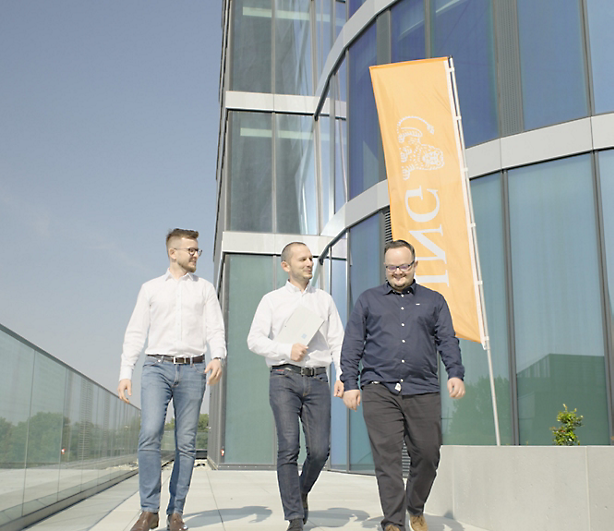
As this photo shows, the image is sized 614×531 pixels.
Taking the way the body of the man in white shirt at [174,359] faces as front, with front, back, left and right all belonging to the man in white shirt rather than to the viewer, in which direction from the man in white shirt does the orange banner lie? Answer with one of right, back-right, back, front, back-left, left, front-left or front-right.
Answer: back-left

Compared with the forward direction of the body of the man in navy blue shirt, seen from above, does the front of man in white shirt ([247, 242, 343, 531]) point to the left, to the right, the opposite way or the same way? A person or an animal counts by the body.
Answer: the same way

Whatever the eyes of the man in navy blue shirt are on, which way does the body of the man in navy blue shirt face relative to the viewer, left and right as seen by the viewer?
facing the viewer

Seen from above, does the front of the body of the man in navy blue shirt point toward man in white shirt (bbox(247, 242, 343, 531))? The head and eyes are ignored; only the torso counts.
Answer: no

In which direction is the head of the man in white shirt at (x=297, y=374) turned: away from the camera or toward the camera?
toward the camera

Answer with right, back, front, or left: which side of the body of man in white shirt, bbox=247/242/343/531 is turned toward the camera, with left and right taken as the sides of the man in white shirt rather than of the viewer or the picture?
front

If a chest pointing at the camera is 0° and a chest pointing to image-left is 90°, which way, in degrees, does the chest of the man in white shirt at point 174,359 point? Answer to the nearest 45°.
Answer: approximately 0°

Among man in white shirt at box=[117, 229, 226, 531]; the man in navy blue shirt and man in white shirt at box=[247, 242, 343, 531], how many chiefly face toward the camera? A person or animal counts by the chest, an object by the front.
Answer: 3

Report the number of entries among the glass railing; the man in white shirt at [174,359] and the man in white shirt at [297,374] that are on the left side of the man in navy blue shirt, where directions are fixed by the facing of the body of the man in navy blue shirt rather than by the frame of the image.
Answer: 0

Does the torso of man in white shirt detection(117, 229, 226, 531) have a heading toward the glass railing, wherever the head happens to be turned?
no

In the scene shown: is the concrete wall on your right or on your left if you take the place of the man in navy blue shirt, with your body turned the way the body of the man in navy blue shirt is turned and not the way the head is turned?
on your left

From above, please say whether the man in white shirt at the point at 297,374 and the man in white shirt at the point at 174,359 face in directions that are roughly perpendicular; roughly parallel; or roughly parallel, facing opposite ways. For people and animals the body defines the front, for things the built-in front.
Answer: roughly parallel

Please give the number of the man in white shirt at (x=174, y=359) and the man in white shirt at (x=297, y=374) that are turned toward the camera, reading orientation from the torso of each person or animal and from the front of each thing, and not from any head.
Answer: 2

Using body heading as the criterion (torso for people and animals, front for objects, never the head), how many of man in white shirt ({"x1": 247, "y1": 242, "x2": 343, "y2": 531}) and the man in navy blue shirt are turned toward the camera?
2

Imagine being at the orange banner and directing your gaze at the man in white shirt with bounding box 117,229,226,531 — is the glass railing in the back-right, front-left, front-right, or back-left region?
front-right

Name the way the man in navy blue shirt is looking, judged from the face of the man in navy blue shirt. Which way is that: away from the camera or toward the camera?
toward the camera
